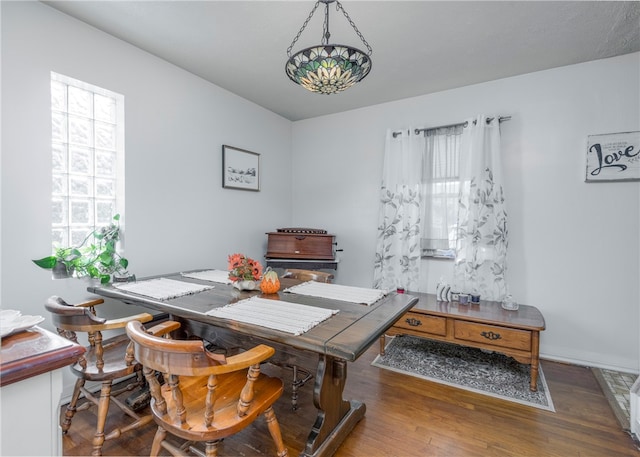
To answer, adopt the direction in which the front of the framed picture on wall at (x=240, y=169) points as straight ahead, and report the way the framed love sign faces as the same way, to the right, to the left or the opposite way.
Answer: to the right

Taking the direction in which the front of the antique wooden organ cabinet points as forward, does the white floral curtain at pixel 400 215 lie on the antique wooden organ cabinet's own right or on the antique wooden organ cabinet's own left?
on the antique wooden organ cabinet's own left

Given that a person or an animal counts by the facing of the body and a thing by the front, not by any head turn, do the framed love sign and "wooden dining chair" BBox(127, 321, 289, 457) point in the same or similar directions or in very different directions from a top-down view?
very different directions

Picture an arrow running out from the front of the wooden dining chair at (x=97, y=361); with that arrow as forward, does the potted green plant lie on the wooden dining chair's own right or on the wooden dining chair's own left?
on the wooden dining chair's own left

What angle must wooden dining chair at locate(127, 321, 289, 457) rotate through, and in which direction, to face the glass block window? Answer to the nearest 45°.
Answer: approximately 90° to its left

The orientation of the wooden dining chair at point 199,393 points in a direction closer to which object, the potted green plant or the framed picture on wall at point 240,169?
the framed picture on wall

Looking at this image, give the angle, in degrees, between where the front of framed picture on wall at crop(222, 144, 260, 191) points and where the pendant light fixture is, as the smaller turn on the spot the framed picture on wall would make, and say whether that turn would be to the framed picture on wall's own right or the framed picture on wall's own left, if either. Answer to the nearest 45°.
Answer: approximately 45° to the framed picture on wall's own right
